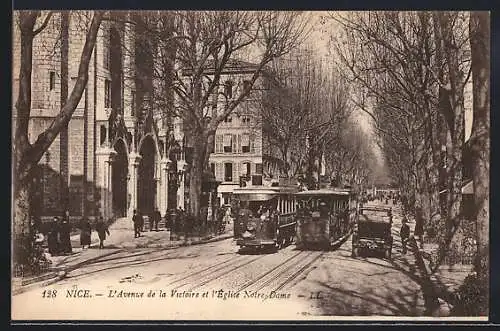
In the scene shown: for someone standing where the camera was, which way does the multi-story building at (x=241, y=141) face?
facing the viewer

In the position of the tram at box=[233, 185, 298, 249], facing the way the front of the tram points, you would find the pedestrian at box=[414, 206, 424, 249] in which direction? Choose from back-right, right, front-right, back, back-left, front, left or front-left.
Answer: back-left

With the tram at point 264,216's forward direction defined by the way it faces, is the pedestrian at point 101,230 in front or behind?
in front
